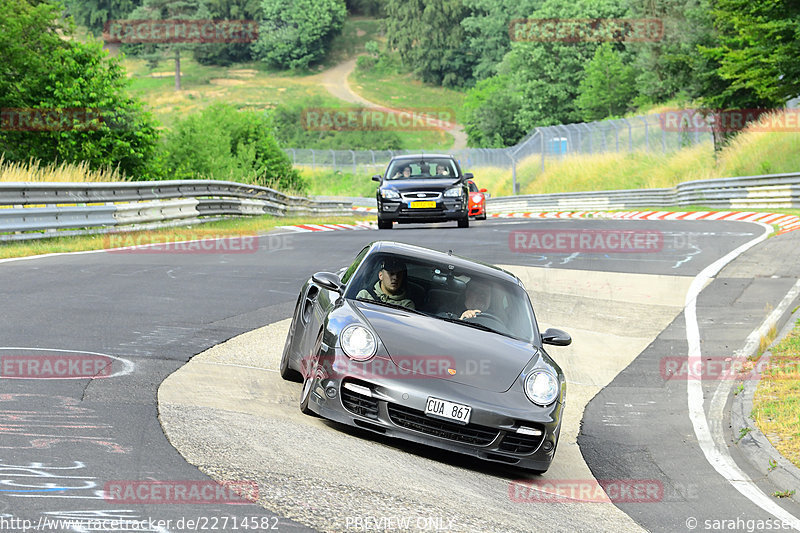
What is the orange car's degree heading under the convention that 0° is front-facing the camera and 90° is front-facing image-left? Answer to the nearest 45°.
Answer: approximately 0°

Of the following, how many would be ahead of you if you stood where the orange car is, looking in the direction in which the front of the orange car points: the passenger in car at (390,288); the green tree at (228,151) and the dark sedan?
2

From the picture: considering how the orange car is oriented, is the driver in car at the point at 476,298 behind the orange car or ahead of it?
ahead

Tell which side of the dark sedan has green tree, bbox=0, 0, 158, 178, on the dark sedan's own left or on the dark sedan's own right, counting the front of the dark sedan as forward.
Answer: on the dark sedan's own right

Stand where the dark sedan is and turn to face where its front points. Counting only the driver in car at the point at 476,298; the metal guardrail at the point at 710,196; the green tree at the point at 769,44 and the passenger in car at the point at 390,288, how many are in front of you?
2

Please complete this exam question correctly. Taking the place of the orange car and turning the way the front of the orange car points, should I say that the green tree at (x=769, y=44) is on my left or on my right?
on my left

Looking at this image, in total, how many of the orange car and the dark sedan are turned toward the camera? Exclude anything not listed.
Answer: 2

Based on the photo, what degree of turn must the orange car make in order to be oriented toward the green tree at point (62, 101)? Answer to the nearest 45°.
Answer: approximately 90° to its right

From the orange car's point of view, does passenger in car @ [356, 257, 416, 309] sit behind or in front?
in front

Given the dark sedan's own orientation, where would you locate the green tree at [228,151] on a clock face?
The green tree is roughly at 5 o'clock from the dark sedan.
